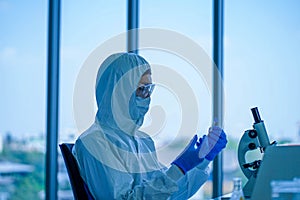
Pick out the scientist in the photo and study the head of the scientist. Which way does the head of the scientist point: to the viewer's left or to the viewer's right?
to the viewer's right

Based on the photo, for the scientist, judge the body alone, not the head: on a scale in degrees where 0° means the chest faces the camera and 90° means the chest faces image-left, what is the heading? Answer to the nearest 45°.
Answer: approximately 315°

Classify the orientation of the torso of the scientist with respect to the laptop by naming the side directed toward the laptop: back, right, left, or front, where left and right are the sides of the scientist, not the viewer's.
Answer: front

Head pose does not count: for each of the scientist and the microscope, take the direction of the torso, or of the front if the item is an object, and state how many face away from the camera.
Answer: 0
